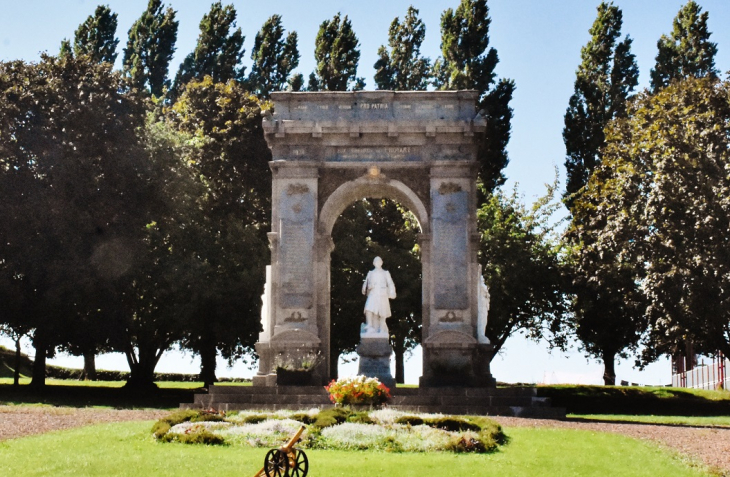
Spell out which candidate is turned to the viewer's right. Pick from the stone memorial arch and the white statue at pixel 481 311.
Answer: the white statue

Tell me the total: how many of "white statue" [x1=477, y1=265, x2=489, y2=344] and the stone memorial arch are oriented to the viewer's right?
1

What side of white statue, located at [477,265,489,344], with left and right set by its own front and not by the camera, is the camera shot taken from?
right

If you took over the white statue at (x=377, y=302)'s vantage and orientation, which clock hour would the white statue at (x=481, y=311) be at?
the white statue at (x=481, y=311) is roughly at 9 o'clock from the white statue at (x=377, y=302).

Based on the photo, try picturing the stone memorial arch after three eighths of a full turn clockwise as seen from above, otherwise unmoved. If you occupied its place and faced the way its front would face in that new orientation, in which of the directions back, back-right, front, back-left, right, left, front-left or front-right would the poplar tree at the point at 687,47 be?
right

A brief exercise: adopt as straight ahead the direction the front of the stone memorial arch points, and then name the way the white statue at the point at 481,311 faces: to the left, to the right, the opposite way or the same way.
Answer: to the left

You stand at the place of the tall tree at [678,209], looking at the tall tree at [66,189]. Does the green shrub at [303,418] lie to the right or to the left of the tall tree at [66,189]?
left

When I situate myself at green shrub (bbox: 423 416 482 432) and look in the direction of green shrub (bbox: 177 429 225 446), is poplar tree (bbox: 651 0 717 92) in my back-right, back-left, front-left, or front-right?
back-right

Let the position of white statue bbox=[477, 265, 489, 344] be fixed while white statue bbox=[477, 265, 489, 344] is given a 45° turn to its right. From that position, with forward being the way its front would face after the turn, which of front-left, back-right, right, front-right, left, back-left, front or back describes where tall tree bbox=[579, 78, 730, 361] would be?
left

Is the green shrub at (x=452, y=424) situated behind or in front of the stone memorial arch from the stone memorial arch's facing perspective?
in front

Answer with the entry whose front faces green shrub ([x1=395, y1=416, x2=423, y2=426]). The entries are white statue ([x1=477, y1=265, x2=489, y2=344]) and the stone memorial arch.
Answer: the stone memorial arch

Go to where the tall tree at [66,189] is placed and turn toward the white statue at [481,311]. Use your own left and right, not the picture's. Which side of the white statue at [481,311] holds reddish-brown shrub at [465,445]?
right

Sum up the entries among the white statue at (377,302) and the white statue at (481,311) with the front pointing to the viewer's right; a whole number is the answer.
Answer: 1

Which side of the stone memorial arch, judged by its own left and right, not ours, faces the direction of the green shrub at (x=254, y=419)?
front

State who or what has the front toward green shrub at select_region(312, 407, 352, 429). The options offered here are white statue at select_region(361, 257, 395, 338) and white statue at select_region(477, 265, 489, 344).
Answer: white statue at select_region(361, 257, 395, 338)
